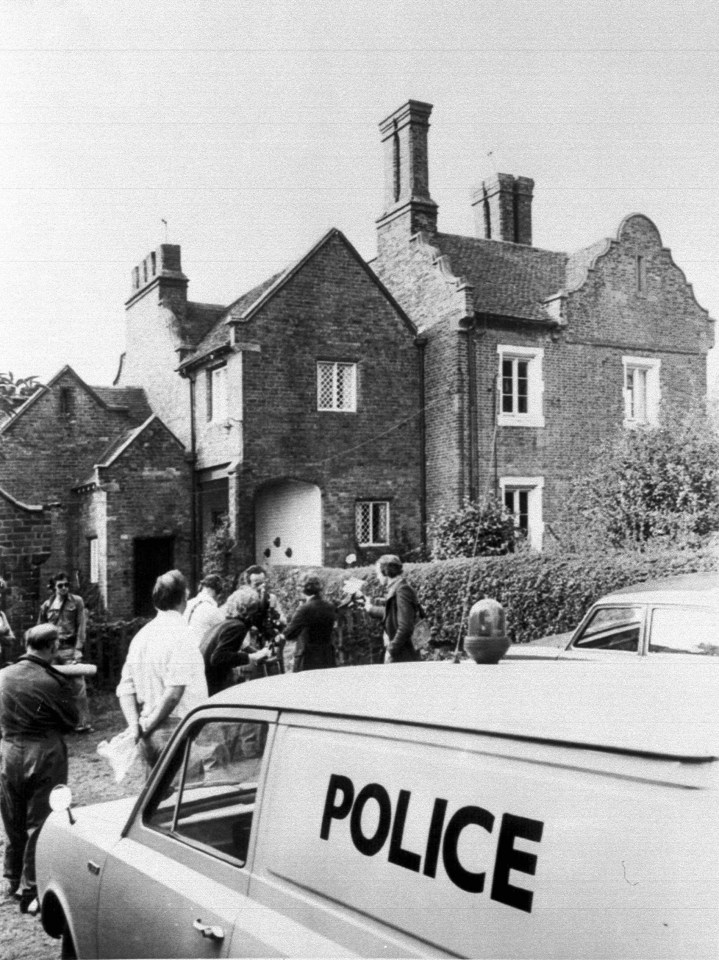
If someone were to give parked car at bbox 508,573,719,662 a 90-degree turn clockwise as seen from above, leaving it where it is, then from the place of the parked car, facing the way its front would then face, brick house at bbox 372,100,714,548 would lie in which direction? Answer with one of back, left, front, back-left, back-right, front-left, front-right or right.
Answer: front

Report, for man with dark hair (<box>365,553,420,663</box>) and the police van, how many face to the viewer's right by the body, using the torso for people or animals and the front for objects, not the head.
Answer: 0

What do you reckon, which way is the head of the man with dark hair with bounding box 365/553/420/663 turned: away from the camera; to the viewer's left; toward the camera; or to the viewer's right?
to the viewer's left

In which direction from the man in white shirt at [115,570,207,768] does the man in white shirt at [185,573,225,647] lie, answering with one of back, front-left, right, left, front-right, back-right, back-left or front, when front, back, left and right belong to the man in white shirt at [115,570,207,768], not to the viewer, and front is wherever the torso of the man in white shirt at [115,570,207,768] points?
front-left

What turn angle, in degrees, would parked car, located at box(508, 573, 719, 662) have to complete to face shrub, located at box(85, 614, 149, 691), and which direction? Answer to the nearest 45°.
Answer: approximately 45° to its right

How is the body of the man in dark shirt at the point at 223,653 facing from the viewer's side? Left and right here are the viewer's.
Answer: facing to the right of the viewer

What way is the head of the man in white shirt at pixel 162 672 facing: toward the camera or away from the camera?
away from the camera

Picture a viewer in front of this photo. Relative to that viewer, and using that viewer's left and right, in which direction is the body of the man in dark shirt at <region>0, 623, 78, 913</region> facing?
facing away from the viewer and to the right of the viewer

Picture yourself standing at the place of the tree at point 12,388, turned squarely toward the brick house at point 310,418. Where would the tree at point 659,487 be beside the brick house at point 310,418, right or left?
right

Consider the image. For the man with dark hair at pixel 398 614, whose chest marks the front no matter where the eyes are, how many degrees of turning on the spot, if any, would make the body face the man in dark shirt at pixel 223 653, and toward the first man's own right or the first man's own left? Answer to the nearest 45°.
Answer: approximately 45° to the first man's own left

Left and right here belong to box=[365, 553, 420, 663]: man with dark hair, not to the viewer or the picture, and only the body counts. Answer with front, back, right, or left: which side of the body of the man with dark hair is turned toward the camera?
left
